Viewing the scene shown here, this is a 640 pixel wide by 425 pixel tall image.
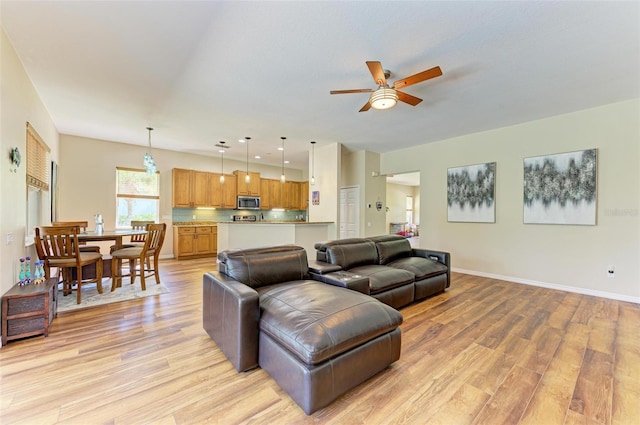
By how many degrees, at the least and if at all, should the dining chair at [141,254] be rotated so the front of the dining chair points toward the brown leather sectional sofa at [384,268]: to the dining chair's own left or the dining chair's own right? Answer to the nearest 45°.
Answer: approximately 180°

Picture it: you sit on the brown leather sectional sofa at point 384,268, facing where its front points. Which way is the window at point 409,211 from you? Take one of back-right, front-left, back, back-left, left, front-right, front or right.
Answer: back-left

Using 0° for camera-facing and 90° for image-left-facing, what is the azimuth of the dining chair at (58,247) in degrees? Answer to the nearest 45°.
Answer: approximately 225°

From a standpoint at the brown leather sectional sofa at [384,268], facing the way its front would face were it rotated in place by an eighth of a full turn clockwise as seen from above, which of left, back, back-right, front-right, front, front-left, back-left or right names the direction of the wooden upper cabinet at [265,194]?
back-right

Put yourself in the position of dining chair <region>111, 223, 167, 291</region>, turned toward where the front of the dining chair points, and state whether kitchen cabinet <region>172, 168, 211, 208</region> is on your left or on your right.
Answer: on your right

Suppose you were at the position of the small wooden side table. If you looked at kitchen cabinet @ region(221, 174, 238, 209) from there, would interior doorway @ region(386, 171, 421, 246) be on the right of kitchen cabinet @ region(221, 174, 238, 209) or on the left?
right

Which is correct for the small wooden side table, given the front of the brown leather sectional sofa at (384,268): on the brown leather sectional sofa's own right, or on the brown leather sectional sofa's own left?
on the brown leather sectional sofa's own right

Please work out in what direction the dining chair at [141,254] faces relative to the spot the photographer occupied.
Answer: facing away from the viewer and to the left of the viewer

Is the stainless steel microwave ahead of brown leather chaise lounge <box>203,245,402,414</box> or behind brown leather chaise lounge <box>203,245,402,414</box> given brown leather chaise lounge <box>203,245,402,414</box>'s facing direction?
behind

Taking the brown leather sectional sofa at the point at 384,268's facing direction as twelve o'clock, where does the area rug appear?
The area rug is roughly at 4 o'clock from the brown leather sectional sofa.

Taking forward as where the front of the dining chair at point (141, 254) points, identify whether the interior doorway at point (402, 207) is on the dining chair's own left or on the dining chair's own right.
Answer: on the dining chair's own right
